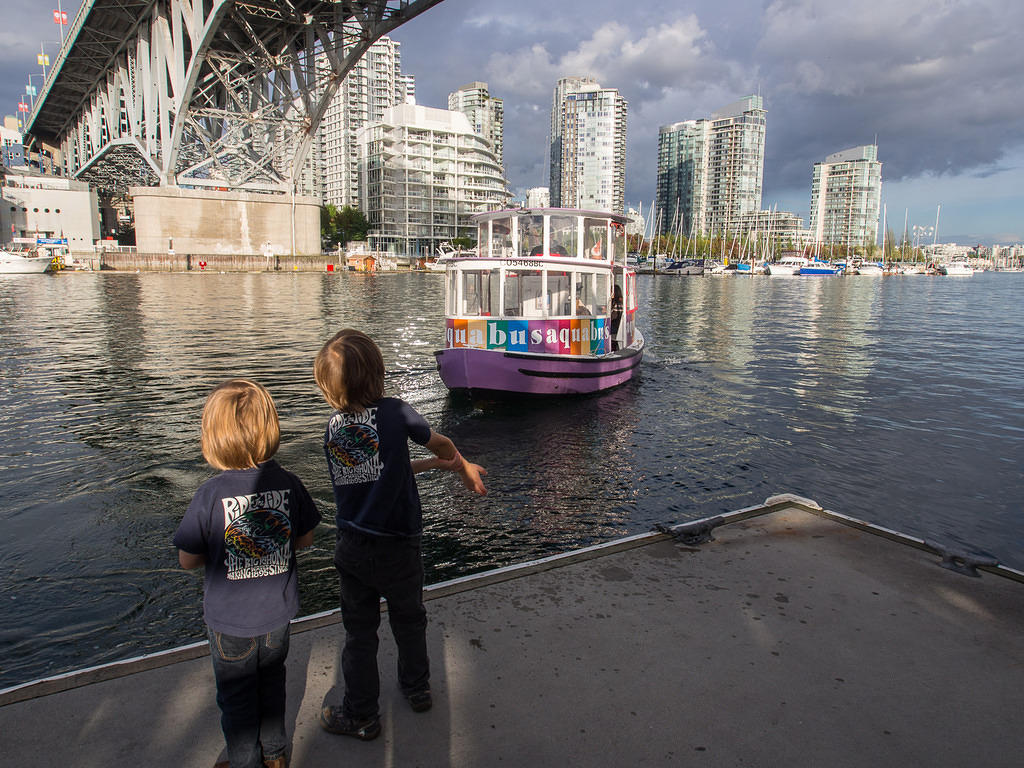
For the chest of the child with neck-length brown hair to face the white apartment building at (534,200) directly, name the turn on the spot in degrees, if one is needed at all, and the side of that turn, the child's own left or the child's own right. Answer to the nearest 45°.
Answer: approximately 45° to the child's own left

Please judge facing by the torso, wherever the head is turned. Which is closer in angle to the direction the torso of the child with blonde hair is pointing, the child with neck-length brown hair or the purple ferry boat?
the purple ferry boat

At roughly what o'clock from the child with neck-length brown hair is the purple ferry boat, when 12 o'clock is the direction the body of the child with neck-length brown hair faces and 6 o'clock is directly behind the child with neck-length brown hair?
The purple ferry boat is roughly at 11 o'clock from the child with neck-length brown hair.

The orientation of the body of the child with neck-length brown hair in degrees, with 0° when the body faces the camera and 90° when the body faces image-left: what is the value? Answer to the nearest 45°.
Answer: approximately 225°

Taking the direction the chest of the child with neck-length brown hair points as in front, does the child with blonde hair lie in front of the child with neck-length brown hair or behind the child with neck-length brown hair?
behind

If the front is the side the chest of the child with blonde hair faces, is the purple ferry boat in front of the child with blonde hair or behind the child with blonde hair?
in front

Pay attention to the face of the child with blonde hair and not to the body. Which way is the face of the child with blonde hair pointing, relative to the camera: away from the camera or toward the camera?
away from the camera

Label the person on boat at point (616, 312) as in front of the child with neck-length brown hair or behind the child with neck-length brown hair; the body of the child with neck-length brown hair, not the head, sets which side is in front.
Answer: in front

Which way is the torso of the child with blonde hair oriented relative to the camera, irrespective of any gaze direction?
away from the camera

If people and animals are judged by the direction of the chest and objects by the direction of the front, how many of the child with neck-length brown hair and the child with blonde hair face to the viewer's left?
0
